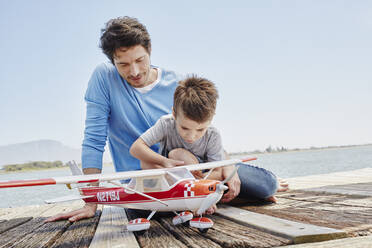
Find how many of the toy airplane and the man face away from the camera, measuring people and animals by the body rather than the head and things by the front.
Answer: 0

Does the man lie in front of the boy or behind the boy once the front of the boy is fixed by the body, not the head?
behind

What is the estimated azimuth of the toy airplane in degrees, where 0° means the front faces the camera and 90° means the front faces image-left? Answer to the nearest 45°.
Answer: approximately 315°

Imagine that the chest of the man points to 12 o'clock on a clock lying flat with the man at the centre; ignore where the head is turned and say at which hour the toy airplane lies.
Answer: The toy airplane is roughly at 1 o'clock from the man.

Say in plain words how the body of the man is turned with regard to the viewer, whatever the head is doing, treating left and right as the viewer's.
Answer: facing the viewer and to the right of the viewer
